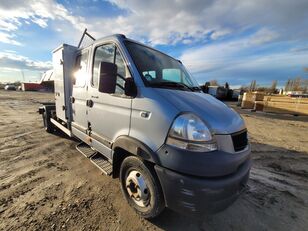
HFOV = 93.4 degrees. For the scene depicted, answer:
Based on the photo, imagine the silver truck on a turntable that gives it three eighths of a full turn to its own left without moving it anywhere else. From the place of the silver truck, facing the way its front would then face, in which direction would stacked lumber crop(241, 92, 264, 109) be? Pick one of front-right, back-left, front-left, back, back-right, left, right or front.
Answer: front-right

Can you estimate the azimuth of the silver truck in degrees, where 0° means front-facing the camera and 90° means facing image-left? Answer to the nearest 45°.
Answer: approximately 315°

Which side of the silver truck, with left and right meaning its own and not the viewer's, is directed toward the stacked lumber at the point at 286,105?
left
